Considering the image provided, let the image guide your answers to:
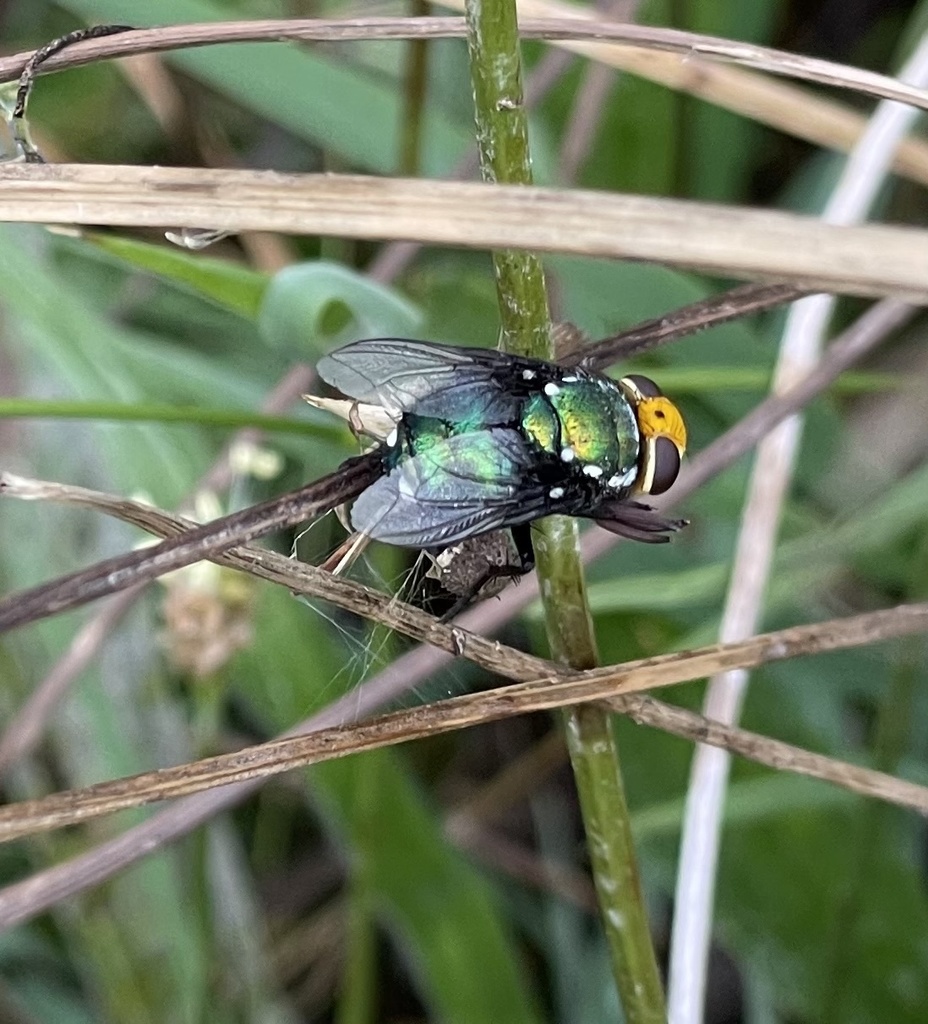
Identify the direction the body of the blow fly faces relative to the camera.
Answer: to the viewer's right

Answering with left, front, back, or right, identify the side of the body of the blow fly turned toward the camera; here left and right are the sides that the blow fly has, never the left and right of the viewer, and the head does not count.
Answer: right
